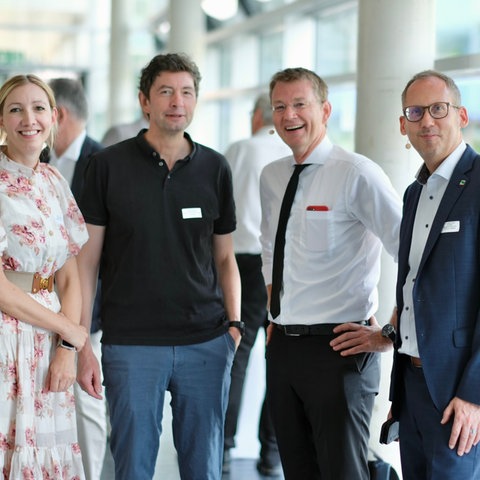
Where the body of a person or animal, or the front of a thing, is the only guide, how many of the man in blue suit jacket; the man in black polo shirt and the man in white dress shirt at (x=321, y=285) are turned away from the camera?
0

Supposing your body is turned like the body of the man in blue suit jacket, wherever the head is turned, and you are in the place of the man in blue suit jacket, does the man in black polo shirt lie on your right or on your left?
on your right

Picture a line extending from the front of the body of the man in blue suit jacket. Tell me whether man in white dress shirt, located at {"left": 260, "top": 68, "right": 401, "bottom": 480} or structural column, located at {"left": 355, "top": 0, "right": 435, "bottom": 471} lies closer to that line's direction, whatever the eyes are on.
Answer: the man in white dress shirt

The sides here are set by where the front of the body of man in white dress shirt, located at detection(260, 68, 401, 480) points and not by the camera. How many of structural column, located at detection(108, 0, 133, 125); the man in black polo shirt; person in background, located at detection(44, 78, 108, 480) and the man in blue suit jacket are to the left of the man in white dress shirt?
1

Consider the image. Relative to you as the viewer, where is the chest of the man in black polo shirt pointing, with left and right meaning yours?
facing the viewer

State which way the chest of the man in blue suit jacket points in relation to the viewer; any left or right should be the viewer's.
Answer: facing the viewer and to the left of the viewer

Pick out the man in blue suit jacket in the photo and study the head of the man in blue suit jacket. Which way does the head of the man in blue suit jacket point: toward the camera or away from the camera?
toward the camera

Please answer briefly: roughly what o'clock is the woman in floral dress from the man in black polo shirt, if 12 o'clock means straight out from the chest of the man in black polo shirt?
The woman in floral dress is roughly at 2 o'clock from the man in black polo shirt.

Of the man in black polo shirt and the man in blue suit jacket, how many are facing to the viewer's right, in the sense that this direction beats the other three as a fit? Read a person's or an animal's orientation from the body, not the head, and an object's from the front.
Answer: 0

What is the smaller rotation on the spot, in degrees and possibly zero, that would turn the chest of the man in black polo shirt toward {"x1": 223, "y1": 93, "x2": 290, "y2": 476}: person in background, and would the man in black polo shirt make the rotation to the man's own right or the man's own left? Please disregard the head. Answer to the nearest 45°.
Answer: approximately 180°

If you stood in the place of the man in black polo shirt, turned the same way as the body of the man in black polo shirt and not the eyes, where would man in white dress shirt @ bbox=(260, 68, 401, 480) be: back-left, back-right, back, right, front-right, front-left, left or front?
left

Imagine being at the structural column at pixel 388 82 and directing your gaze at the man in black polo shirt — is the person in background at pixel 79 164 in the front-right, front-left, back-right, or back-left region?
front-right
